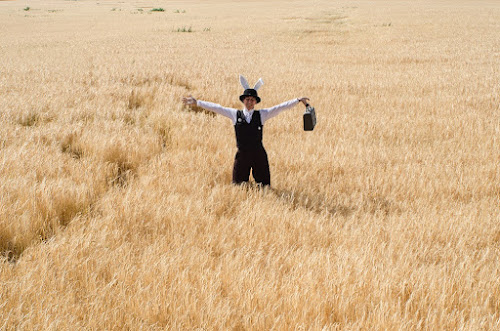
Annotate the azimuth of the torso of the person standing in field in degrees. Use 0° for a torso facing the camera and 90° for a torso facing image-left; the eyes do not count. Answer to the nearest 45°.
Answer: approximately 0°
